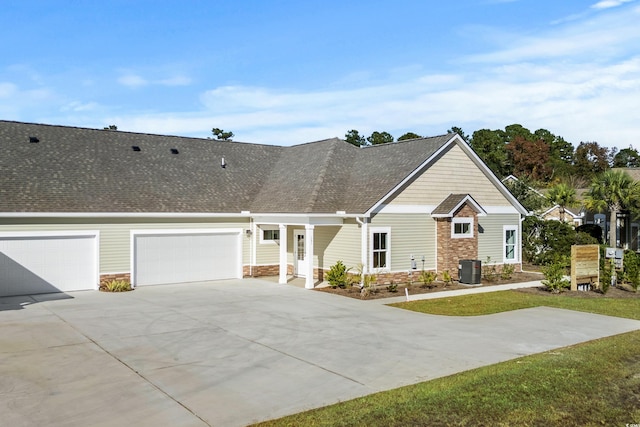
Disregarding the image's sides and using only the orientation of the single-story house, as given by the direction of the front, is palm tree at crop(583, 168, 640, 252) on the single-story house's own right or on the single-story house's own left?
on the single-story house's own left

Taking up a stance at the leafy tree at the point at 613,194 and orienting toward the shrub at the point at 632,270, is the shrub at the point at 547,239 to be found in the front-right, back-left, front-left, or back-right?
front-right

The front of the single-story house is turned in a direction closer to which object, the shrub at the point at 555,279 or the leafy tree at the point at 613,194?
the shrub

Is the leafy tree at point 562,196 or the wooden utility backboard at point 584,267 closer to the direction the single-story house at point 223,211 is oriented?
the wooden utility backboard

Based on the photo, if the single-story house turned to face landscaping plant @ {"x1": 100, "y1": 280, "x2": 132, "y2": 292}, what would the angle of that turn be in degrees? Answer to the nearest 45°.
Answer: approximately 45° to its right

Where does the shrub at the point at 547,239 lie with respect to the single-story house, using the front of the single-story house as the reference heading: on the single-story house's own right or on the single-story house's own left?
on the single-story house's own left

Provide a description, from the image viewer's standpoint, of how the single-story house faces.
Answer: facing the viewer

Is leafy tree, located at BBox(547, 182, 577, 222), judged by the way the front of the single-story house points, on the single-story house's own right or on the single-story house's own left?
on the single-story house's own left

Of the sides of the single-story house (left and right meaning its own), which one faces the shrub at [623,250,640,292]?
left

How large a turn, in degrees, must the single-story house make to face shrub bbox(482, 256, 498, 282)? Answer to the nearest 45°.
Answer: approximately 90° to its left

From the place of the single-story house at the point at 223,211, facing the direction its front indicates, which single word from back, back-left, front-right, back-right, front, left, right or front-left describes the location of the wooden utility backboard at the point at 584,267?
left
